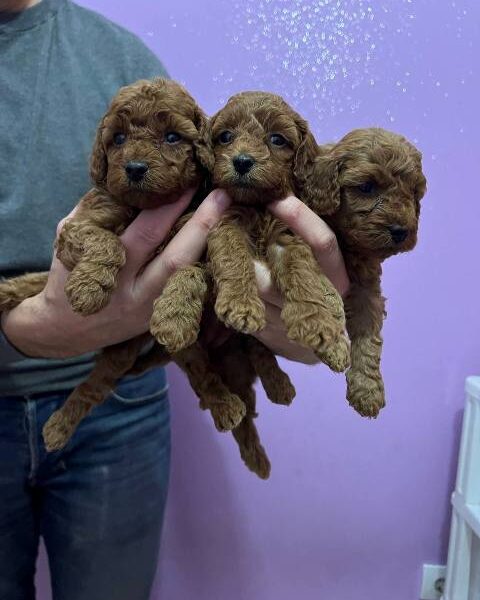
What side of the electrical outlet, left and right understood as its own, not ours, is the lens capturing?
front
